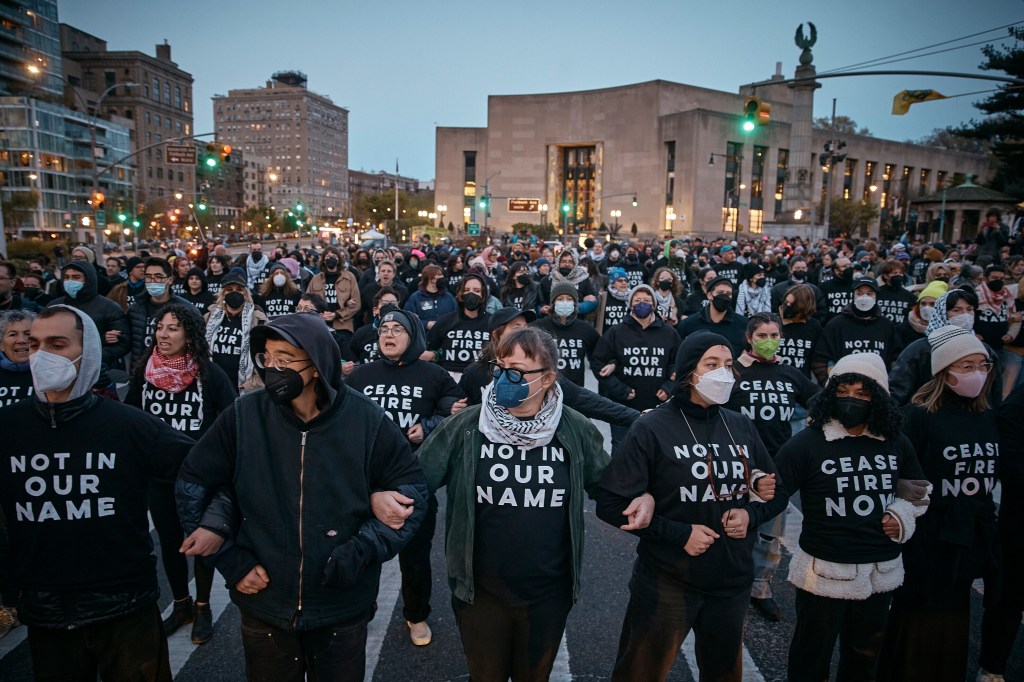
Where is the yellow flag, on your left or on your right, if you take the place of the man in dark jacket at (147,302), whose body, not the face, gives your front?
on your left

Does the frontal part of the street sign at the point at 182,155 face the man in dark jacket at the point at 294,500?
yes

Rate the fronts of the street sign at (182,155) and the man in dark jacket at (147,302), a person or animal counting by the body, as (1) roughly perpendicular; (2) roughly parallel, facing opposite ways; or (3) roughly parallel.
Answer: roughly parallel

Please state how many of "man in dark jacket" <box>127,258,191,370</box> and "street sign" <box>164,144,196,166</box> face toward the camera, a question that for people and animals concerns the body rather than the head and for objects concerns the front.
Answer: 2

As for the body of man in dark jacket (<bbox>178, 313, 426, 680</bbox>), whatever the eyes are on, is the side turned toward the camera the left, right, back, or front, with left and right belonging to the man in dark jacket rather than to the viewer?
front

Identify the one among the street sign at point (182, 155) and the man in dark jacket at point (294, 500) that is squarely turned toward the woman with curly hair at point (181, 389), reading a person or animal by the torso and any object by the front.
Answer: the street sign

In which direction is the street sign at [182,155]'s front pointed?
toward the camera

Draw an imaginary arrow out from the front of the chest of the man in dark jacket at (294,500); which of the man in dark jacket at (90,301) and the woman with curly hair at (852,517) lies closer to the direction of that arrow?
the woman with curly hair

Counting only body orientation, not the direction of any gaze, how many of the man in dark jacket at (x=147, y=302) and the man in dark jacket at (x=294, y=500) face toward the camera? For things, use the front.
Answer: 2

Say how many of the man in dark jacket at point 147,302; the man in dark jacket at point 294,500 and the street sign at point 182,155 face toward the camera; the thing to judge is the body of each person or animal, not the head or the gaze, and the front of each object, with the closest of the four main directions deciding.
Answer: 3

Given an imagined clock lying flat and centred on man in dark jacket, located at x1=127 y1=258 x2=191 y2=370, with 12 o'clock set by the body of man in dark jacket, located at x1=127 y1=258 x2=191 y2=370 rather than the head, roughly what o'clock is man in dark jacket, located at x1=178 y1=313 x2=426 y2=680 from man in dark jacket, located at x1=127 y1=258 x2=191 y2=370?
man in dark jacket, located at x1=178 y1=313 x2=426 y2=680 is roughly at 12 o'clock from man in dark jacket, located at x1=127 y1=258 x2=191 y2=370.

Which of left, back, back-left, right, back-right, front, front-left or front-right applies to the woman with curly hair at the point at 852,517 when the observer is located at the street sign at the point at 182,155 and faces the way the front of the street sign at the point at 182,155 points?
front

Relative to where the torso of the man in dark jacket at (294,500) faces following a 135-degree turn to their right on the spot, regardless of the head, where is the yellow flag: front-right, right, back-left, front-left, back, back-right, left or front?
right

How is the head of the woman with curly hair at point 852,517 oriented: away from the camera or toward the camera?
toward the camera

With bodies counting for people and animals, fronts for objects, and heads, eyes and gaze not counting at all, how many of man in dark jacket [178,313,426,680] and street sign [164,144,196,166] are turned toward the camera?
2

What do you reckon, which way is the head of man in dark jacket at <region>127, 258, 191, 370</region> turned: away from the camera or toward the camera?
toward the camera

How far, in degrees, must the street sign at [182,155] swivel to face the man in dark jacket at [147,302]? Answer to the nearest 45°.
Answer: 0° — it already faces them

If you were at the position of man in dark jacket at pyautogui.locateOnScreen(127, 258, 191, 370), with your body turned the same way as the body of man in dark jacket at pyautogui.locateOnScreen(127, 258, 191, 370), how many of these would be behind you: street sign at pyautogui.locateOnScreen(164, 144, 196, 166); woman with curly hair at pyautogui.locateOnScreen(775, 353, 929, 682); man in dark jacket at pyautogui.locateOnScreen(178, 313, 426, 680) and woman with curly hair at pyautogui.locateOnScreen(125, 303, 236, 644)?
1

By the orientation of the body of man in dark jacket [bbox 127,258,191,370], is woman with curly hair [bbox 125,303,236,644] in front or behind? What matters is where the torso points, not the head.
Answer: in front

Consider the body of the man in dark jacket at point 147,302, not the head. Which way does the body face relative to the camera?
toward the camera
